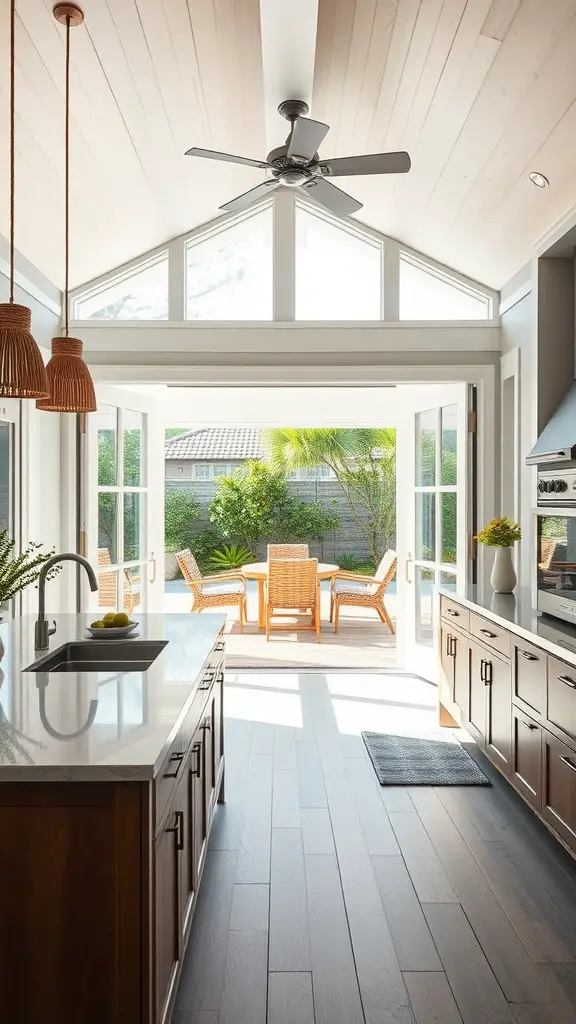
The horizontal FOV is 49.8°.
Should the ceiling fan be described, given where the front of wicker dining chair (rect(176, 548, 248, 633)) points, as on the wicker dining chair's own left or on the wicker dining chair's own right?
on the wicker dining chair's own right

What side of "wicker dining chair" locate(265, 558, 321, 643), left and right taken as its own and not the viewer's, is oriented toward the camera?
back

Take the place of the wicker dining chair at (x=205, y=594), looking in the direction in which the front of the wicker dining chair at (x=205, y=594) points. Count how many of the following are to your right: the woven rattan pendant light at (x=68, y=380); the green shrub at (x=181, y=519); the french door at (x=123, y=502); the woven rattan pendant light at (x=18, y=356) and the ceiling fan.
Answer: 4

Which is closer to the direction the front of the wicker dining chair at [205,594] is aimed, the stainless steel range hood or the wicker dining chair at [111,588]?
the stainless steel range hood

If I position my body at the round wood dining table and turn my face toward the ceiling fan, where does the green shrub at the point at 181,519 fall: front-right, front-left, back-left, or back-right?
back-right

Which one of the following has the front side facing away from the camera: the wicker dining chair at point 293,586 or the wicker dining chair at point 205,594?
the wicker dining chair at point 293,586

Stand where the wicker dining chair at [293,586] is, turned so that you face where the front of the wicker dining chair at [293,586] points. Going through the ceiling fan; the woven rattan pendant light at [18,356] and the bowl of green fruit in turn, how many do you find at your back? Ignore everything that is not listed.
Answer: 3

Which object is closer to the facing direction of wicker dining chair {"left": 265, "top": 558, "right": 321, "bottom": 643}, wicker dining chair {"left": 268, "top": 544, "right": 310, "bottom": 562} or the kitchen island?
the wicker dining chair

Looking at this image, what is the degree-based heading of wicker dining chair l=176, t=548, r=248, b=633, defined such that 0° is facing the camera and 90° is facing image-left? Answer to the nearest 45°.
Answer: approximately 270°

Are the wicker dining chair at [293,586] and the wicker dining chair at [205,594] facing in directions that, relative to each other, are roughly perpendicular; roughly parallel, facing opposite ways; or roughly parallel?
roughly perpendicular

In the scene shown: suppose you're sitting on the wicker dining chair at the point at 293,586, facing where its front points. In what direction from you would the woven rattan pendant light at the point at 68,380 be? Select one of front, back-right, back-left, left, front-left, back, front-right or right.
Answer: back

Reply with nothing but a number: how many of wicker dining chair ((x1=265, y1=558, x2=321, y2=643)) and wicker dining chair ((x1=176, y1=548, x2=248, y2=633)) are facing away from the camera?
1
